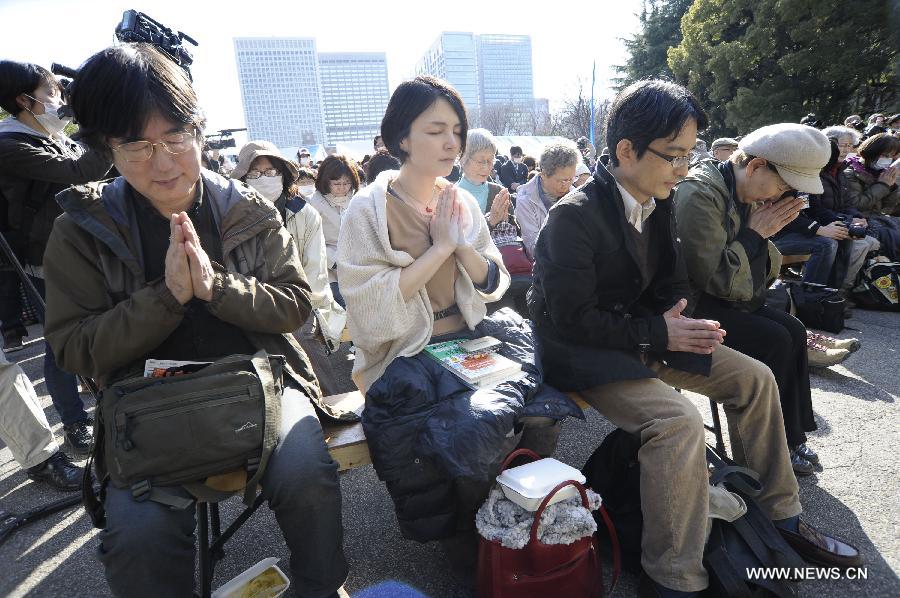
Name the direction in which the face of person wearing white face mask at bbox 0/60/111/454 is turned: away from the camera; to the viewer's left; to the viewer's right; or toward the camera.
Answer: to the viewer's right

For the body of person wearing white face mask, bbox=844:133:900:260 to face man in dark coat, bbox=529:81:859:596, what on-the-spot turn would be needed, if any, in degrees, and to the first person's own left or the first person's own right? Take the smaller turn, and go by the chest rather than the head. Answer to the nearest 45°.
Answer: approximately 45° to the first person's own right

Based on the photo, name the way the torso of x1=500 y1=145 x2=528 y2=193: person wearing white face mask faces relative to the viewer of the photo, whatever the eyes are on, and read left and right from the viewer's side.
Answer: facing the viewer and to the right of the viewer

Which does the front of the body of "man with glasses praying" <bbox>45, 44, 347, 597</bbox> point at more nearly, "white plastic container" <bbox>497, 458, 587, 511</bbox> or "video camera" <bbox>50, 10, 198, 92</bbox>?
the white plastic container

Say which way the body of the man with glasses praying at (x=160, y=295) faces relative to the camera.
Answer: toward the camera

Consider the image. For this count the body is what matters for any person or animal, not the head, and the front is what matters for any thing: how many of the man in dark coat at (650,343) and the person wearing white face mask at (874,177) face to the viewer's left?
0

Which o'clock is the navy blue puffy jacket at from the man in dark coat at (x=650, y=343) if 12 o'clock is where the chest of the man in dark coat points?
The navy blue puffy jacket is roughly at 3 o'clock from the man in dark coat.
